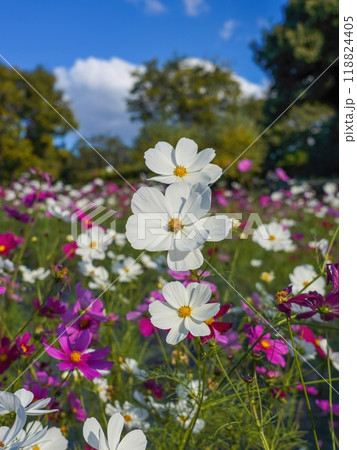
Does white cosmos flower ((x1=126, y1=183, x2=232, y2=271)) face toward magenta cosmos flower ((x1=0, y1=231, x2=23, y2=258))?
no

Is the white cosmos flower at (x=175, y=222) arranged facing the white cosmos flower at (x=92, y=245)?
no

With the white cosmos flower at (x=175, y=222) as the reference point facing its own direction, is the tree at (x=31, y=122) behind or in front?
behind

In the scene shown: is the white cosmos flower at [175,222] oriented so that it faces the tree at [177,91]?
no

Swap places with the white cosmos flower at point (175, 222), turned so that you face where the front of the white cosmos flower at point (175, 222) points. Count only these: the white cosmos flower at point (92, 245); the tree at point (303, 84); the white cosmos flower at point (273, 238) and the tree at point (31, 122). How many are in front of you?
0

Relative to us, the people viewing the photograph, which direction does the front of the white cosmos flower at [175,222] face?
facing the viewer

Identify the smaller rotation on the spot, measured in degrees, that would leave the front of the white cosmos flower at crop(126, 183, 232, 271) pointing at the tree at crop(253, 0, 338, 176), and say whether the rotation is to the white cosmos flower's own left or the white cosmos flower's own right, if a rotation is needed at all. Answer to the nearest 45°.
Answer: approximately 180°
